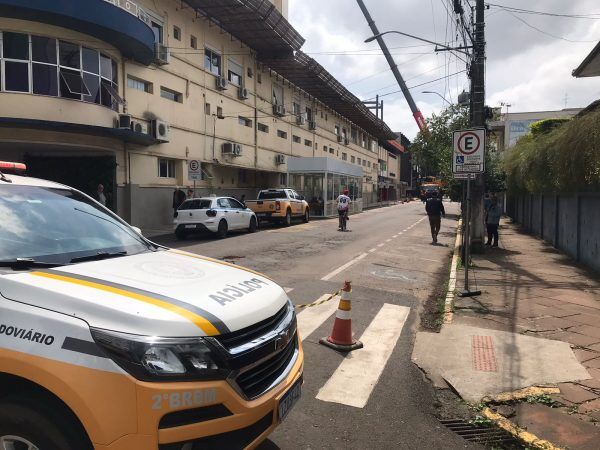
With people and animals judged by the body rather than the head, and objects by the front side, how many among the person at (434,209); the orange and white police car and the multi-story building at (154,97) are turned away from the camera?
1

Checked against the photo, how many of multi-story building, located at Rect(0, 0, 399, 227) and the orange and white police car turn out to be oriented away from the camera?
0

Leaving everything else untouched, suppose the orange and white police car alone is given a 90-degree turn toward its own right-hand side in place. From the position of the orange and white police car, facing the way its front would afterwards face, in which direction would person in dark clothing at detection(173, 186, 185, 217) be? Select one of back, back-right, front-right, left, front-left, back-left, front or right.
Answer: back-right

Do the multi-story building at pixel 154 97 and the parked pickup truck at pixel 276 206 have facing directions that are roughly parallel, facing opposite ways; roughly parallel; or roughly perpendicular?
roughly perpendicular

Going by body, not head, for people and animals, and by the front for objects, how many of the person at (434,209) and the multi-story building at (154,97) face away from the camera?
1

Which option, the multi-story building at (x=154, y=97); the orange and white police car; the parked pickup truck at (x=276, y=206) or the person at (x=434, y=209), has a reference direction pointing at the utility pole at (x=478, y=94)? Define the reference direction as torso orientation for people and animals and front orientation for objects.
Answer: the multi-story building

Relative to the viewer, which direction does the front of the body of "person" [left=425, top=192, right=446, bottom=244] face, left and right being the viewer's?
facing away from the viewer

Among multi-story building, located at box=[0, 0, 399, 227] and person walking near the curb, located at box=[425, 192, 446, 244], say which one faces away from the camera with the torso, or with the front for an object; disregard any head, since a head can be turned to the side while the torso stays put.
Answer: the person walking near the curb

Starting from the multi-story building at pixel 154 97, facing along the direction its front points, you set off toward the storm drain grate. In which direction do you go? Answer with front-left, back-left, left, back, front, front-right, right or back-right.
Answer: front-right

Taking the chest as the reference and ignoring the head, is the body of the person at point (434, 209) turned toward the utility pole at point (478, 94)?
no

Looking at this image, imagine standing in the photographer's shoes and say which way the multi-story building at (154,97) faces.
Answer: facing the viewer and to the right of the viewer

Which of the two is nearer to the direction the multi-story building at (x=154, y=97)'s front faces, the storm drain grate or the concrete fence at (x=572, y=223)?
the concrete fence

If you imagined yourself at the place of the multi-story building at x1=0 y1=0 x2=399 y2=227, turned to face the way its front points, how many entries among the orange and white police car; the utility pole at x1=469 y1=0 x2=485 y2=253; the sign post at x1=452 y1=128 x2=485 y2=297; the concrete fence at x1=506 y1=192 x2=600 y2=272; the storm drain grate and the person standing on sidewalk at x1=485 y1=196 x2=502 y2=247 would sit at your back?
0

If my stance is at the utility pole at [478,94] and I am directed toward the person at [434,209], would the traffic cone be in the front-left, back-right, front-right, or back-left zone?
back-left

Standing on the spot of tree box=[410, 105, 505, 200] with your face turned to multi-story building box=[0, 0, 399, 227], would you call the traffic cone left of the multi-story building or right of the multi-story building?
left

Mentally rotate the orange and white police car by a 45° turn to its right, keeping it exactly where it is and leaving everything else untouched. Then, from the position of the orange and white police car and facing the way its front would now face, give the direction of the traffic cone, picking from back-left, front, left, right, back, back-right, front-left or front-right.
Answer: back-left

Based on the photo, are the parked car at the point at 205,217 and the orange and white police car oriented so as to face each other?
no
